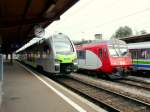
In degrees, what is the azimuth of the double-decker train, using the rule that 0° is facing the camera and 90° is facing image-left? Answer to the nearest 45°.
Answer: approximately 315°

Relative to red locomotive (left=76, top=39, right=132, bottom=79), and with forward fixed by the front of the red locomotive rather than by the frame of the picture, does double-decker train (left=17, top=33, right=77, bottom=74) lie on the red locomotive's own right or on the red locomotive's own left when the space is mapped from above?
on the red locomotive's own right

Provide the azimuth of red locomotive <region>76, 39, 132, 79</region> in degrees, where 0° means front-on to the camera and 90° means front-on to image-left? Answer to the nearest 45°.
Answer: approximately 315°

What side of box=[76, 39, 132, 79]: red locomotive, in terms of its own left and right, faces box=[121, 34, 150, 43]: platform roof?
left

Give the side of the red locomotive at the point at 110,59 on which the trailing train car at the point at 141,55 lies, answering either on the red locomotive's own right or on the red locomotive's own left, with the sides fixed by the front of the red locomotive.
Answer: on the red locomotive's own left
